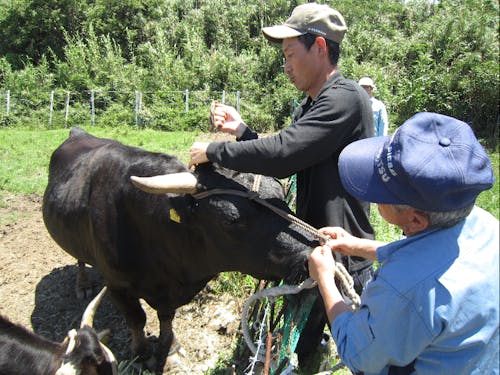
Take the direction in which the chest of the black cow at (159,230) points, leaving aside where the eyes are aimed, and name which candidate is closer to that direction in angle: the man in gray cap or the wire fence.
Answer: the man in gray cap

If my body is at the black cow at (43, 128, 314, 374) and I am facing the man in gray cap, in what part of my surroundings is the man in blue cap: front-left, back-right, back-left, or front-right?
front-right

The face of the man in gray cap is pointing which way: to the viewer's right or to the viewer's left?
to the viewer's left

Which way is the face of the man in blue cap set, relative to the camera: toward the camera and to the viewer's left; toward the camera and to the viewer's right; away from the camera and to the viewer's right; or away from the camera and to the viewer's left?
away from the camera and to the viewer's left

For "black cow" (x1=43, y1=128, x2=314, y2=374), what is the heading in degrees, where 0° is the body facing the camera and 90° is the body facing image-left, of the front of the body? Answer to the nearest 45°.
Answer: approximately 315°

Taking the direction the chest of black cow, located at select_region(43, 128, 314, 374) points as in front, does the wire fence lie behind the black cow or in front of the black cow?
behind

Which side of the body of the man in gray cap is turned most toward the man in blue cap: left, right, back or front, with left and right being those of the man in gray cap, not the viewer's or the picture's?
left

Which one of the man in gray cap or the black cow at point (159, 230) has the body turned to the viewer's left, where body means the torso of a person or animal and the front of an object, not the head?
the man in gray cap

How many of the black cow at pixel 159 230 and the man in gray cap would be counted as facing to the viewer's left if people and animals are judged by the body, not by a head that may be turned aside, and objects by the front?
1

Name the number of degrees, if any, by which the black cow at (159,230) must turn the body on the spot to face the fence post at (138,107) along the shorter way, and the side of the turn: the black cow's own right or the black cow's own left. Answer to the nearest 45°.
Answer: approximately 135° to the black cow's own left

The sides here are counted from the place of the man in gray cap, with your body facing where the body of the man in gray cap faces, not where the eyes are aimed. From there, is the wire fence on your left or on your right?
on your right

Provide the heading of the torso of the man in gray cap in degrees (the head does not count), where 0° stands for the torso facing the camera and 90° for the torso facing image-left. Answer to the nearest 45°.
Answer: approximately 90°

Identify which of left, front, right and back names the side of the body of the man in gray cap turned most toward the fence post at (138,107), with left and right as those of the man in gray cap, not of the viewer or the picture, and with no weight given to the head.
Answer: right
